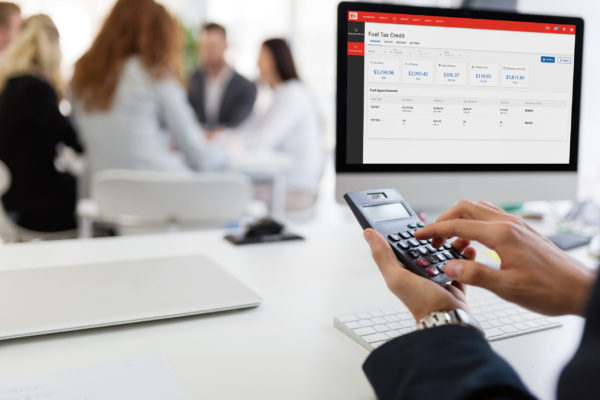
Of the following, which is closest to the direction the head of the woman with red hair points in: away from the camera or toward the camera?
away from the camera

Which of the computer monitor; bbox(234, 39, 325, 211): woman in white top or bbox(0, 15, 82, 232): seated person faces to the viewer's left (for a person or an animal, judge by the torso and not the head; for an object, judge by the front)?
the woman in white top

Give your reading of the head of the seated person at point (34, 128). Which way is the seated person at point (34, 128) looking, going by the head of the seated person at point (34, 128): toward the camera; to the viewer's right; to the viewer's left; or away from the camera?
away from the camera

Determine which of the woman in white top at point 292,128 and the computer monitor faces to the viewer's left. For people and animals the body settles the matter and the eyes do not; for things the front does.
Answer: the woman in white top

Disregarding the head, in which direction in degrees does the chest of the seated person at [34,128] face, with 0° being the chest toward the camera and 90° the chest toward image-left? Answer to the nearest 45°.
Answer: approximately 225°

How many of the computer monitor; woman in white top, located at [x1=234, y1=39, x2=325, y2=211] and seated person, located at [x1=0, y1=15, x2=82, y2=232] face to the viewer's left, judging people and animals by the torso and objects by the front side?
1

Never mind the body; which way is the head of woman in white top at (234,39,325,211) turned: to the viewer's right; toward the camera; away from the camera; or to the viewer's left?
to the viewer's left

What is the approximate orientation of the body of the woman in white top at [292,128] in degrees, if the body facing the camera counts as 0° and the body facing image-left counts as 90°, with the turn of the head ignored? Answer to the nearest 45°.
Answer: approximately 90°

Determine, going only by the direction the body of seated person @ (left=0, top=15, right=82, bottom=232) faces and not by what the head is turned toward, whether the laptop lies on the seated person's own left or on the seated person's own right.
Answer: on the seated person's own right

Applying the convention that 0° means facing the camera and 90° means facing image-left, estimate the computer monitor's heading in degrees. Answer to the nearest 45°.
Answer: approximately 315°

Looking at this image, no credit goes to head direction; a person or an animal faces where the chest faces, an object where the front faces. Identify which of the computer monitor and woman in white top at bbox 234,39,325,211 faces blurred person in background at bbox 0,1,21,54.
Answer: the woman in white top

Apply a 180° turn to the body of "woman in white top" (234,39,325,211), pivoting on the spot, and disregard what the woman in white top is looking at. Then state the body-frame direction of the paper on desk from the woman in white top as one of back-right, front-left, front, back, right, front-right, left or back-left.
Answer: right

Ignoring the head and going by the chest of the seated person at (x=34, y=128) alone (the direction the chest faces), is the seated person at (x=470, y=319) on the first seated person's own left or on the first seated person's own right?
on the first seated person's own right

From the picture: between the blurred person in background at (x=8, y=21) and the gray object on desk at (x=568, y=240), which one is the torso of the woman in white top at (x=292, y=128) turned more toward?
the blurred person in background
